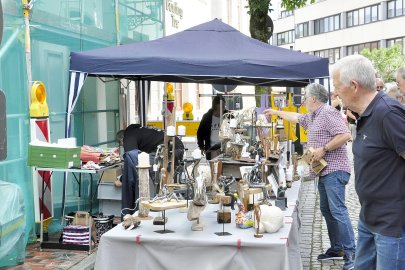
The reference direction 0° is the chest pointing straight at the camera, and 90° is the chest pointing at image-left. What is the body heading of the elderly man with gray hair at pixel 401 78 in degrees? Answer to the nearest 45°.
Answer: approximately 90°

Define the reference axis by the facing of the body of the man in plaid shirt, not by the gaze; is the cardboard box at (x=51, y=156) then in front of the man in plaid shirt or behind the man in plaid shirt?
in front

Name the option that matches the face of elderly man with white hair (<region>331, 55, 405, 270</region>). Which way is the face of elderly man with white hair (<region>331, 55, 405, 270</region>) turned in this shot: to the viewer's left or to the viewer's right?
to the viewer's left

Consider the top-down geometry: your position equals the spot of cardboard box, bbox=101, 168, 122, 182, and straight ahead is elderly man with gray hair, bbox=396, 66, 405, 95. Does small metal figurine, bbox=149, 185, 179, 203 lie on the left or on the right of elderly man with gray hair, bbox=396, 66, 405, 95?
right

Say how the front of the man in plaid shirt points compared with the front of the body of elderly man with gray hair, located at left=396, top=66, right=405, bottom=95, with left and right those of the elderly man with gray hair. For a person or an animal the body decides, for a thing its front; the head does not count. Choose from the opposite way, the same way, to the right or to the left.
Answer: the same way
